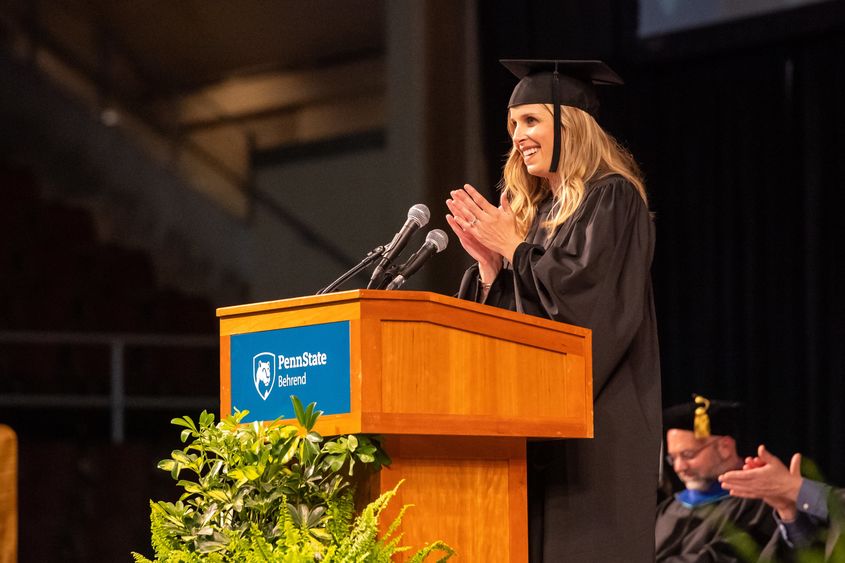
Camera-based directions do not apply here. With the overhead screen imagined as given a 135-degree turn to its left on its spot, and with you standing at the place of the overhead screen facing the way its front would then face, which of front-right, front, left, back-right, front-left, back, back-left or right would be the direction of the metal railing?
back

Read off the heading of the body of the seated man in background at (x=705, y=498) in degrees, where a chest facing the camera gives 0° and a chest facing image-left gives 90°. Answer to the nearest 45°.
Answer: approximately 45°

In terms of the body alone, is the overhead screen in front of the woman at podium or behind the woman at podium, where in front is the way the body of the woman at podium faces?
behind

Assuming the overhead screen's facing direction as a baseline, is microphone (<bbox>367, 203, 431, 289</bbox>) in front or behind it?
in front

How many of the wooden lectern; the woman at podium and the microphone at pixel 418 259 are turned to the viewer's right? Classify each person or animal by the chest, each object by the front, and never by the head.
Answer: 1

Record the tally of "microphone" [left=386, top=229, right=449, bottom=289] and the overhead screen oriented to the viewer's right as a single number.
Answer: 1

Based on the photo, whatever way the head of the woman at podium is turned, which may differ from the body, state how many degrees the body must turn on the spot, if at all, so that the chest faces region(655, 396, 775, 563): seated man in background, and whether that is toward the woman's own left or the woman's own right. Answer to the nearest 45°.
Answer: approximately 135° to the woman's own right

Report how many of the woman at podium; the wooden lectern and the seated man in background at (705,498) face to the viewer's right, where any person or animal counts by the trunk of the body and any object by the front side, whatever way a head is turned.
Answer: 0

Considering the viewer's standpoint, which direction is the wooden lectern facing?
facing the viewer and to the left of the viewer

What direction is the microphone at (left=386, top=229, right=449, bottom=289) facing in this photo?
to the viewer's right
